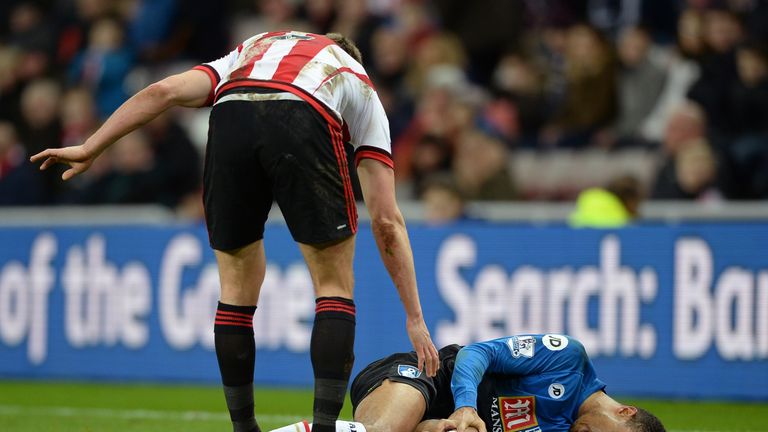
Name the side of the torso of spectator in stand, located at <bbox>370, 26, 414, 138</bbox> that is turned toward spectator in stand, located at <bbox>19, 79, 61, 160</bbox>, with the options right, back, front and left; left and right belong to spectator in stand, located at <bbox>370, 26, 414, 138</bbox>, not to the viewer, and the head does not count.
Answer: right

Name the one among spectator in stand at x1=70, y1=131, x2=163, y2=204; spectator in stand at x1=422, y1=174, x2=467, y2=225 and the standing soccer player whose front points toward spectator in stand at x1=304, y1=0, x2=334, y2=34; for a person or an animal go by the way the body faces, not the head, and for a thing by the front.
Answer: the standing soccer player

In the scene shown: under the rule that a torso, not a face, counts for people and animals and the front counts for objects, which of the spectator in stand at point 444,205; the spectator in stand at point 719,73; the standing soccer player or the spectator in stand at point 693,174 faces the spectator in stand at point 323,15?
the standing soccer player

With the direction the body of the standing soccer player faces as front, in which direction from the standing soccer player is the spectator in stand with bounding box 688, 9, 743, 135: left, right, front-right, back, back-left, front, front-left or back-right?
front-right

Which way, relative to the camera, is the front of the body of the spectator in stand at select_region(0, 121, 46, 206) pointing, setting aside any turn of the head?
toward the camera

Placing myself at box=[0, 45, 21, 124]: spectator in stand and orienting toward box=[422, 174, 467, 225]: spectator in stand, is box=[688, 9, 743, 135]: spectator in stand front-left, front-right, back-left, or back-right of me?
front-left

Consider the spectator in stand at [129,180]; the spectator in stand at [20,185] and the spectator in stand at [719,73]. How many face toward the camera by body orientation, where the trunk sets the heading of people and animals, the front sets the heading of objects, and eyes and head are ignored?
3

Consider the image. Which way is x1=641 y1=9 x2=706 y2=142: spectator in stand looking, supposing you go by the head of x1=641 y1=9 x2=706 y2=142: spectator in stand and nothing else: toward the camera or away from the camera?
toward the camera

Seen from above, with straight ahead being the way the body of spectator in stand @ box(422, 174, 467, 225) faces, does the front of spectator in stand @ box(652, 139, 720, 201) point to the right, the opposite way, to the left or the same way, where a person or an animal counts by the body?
the same way

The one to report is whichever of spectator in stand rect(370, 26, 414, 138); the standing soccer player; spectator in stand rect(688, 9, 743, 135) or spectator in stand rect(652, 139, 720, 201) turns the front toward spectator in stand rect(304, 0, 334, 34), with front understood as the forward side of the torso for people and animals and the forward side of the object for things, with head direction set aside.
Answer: the standing soccer player

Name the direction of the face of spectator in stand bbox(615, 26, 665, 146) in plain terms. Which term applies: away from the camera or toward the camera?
toward the camera

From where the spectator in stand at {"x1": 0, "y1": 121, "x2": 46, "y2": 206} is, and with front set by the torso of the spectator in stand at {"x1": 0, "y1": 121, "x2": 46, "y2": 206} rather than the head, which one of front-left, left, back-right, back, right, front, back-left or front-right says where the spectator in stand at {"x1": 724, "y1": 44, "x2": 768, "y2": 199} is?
front-left

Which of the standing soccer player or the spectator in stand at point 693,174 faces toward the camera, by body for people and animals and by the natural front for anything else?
the spectator in stand

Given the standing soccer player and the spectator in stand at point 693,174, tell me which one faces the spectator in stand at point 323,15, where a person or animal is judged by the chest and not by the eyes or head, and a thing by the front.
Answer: the standing soccer player

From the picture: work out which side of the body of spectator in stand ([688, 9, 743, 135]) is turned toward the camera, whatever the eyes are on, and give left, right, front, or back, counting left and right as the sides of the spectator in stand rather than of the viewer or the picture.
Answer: front

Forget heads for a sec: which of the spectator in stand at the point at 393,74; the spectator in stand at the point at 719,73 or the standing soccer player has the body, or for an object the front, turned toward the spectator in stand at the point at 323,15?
the standing soccer player

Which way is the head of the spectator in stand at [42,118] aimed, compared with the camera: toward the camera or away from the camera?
toward the camera

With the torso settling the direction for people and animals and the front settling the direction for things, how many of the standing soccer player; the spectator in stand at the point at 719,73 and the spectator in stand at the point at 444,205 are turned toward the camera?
2

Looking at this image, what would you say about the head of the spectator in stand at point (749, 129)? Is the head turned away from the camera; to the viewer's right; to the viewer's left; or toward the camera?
toward the camera

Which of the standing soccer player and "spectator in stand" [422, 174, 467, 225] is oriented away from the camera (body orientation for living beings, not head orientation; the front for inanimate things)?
the standing soccer player

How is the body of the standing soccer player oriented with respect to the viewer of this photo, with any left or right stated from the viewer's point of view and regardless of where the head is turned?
facing away from the viewer
